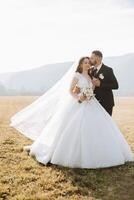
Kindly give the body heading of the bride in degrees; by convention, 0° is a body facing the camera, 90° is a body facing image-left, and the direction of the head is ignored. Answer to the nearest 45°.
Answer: approximately 315°

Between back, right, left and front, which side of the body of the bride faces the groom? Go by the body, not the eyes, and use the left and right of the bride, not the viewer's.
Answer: left

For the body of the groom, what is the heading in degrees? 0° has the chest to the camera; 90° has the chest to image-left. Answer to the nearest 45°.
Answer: approximately 45°
